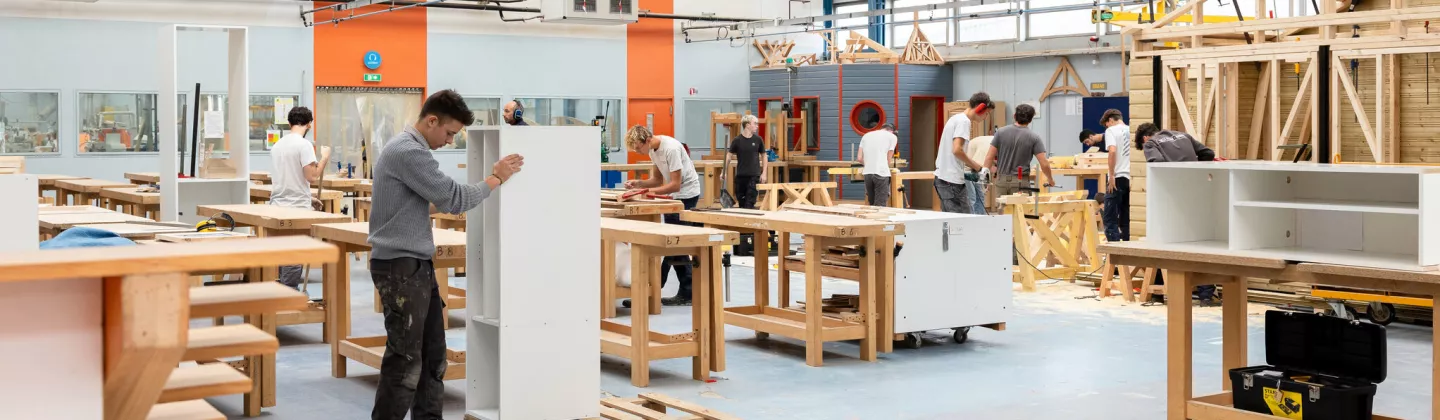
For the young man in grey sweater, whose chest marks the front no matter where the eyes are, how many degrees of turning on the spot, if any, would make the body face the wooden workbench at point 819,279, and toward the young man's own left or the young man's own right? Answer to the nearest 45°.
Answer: approximately 45° to the young man's own left

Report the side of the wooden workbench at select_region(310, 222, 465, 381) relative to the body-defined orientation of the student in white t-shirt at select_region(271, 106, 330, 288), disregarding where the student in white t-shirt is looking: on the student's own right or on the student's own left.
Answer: on the student's own right

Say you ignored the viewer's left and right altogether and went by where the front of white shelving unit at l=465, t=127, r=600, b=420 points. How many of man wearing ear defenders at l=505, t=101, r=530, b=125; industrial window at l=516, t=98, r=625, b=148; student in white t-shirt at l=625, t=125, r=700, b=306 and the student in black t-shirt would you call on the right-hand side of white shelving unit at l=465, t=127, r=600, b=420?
4

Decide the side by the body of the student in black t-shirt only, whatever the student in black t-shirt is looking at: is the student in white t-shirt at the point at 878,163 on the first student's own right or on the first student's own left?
on the first student's own left

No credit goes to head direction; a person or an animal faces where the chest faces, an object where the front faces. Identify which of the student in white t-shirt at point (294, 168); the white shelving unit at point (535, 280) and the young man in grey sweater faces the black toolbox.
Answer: the young man in grey sweater

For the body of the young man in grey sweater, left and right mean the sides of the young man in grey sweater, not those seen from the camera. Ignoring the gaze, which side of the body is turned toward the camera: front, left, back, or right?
right

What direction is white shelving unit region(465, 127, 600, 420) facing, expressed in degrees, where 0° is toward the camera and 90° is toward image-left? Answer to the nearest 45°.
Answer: approximately 90°

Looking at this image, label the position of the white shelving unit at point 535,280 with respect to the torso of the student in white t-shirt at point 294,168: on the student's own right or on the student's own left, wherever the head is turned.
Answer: on the student's own right

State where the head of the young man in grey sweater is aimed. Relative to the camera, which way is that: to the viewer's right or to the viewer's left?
to the viewer's right

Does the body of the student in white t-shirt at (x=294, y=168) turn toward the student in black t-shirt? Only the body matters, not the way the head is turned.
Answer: yes

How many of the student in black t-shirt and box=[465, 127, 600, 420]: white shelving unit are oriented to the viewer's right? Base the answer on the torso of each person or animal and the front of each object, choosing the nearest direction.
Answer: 0

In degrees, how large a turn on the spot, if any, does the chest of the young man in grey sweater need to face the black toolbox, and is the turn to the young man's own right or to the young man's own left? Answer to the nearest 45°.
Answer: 0° — they already face it

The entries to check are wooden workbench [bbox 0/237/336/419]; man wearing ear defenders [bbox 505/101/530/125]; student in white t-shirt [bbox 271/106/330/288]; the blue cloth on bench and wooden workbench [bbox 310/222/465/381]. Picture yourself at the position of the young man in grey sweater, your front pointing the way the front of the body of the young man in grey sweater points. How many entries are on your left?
3

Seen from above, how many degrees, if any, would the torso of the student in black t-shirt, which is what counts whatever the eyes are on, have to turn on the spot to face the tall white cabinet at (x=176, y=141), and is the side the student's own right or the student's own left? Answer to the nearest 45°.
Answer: approximately 45° to the student's own right

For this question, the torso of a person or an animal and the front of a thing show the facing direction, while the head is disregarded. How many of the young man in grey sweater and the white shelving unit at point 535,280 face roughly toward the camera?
0

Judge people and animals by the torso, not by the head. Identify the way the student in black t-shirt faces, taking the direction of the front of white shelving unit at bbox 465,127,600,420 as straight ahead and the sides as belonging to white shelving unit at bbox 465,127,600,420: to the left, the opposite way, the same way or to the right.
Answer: to the left
